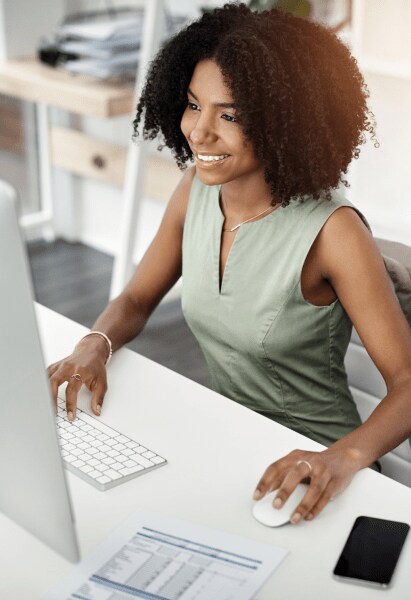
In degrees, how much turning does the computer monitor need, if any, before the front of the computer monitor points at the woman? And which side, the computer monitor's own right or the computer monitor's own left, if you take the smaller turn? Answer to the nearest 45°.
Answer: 0° — it already faces them

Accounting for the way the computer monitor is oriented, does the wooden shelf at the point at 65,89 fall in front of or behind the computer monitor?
in front

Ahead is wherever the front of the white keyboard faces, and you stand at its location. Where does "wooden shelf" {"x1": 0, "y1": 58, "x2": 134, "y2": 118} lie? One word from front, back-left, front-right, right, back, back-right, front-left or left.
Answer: front-left

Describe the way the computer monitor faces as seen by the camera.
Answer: facing away from the viewer and to the right of the viewer

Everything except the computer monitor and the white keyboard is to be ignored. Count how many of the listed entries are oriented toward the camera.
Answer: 0

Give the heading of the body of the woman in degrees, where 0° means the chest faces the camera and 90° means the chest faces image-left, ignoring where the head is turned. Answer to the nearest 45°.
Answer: approximately 45°

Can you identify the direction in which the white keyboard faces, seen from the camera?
facing away from the viewer and to the right of the viewer

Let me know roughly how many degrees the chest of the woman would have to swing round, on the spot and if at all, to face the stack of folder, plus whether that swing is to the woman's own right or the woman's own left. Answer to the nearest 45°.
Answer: approximately 135° to the woman's own right

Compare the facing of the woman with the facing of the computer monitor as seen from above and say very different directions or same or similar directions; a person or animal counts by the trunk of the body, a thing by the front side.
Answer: very different directions
